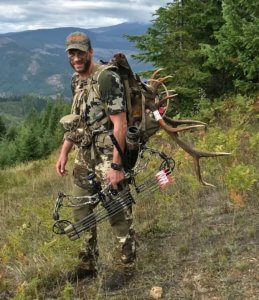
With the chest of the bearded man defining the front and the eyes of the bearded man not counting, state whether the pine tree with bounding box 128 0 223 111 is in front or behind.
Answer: behind

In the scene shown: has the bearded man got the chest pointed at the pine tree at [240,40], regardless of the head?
no
